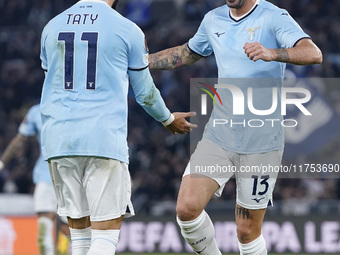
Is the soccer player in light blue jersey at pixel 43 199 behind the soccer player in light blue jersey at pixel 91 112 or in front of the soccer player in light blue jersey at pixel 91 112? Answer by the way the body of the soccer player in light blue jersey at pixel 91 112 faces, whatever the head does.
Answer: in front

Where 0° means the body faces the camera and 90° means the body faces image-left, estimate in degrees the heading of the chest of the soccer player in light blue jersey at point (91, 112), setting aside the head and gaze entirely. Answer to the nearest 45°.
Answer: approximately 180°

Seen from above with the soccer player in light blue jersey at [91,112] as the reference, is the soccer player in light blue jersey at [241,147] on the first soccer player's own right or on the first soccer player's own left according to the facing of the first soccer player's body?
on the first soccer player's own right
